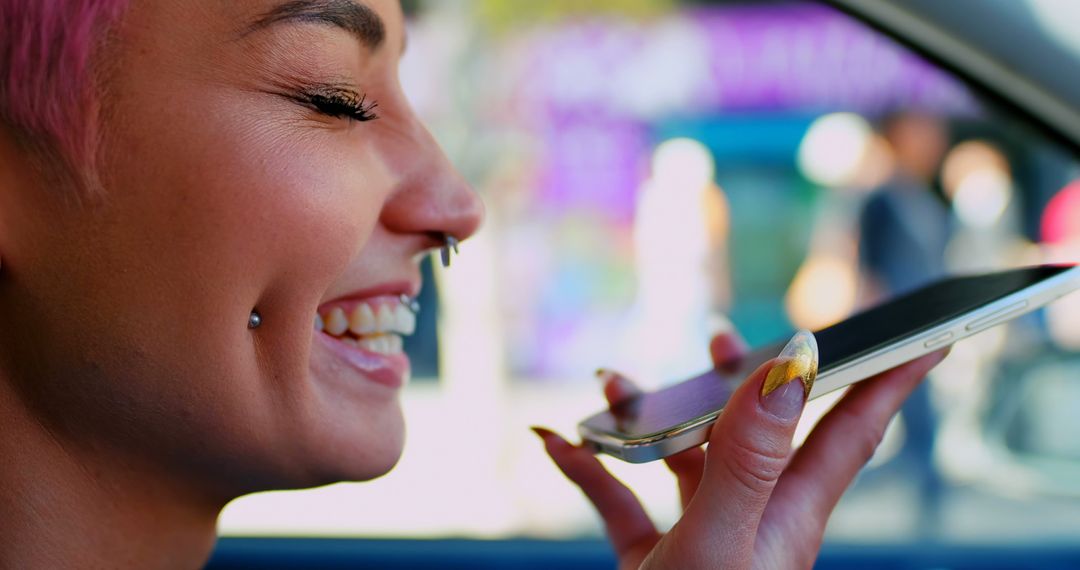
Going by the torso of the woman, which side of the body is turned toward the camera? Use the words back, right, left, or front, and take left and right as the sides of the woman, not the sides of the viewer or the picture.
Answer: right

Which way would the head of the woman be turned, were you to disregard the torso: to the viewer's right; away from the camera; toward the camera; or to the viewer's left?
to the viewer's right
